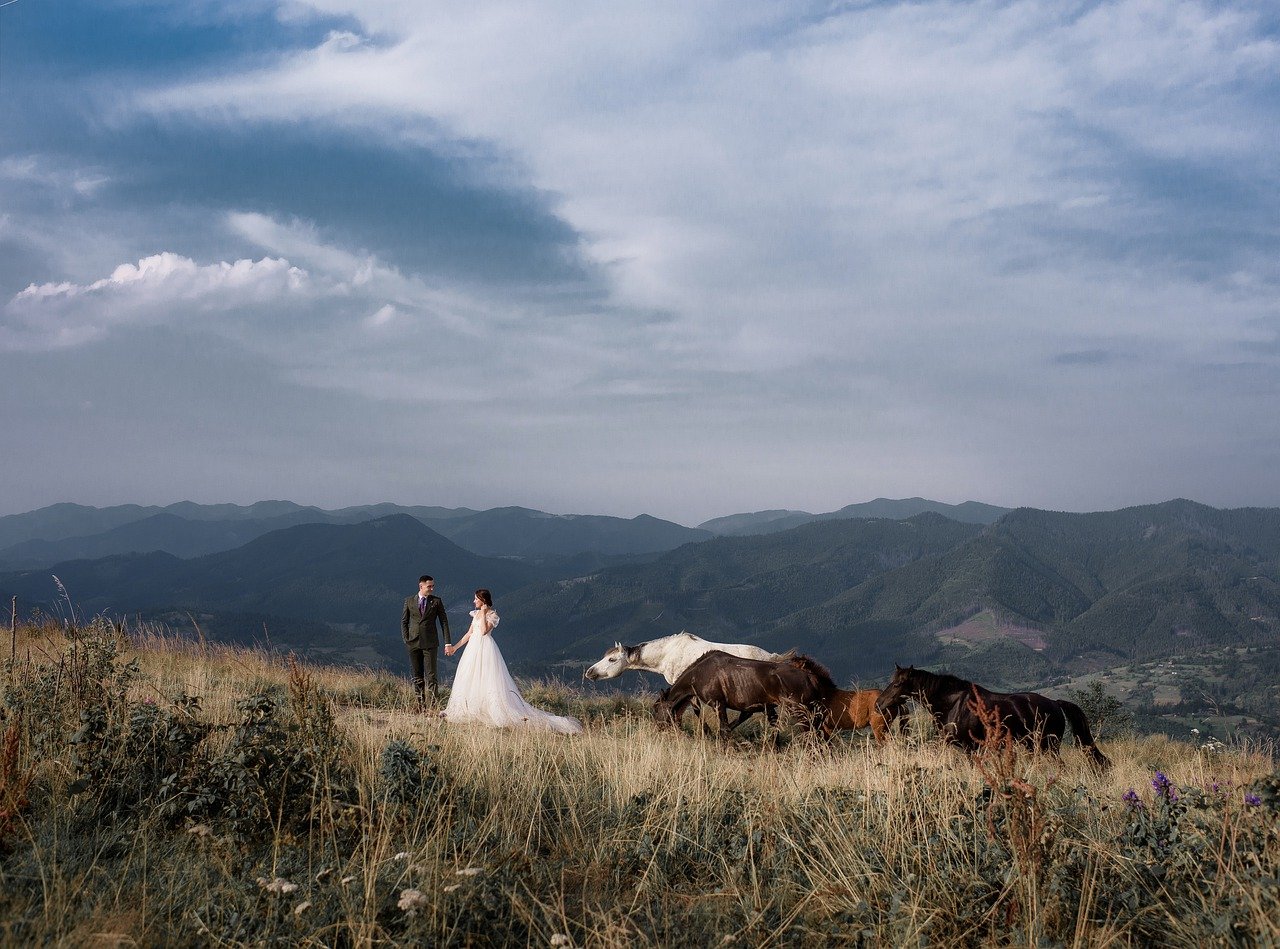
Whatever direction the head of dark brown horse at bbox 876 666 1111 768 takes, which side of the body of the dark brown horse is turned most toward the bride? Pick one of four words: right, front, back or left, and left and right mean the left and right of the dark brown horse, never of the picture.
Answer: front

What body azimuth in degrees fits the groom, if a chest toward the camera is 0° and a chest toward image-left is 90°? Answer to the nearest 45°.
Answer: approximately 0°

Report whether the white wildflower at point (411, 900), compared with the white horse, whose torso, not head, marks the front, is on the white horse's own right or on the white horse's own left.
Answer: on the white horse's own left

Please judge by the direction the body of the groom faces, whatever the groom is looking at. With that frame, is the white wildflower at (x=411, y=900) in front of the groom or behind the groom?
in front

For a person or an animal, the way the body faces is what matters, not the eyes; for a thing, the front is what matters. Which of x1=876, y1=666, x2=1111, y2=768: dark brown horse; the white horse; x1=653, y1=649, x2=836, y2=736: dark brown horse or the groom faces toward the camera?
the groom

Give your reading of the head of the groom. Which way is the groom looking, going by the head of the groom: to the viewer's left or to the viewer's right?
to the viewer's right

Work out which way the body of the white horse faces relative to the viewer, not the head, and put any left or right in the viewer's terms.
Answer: facing to the left of the viewer

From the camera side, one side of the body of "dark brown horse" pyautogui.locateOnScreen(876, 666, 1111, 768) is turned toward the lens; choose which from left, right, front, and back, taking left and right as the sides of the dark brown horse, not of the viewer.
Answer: left

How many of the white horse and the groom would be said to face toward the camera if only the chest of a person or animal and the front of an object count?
1

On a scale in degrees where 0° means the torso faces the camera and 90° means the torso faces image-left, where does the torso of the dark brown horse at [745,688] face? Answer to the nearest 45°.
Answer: approximately 90°
